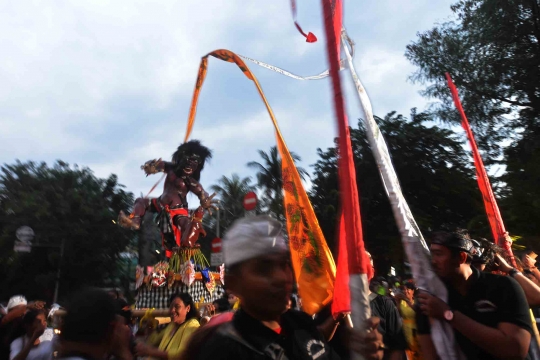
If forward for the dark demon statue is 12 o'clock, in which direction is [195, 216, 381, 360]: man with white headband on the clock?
The man with white headband is roughly at 12 o'clock from the dark demon statue.

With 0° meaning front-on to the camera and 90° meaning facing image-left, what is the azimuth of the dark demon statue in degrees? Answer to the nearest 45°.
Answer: approximately 0°

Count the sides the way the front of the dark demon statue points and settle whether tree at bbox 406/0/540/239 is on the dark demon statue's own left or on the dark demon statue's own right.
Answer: on the dark demon statue's own left

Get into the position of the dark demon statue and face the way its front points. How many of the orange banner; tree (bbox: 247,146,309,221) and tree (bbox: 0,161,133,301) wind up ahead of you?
1

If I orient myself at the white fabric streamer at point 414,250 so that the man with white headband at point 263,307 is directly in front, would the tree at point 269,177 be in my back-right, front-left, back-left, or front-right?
back-right
